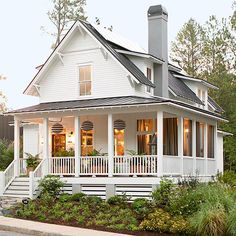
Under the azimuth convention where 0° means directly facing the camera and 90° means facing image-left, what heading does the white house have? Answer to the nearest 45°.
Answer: approximately 45°

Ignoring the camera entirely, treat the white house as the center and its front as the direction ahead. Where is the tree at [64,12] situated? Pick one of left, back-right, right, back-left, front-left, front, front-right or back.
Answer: back-right

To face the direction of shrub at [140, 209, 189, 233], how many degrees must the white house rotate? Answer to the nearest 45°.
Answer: approximately 45° to its left

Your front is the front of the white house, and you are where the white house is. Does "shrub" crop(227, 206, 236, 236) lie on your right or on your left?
on your left

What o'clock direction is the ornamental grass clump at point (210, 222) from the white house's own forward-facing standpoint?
The ornamental grass clump is roughly at 10 o'clock from the white house.

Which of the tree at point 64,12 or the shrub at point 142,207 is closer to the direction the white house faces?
the shrub
